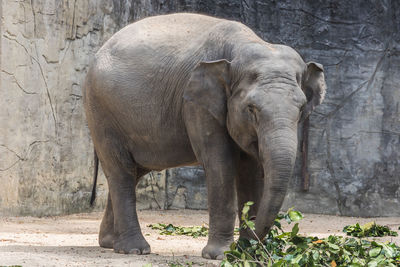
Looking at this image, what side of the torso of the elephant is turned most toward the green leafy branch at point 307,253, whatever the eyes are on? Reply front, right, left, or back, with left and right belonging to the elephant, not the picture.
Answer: front

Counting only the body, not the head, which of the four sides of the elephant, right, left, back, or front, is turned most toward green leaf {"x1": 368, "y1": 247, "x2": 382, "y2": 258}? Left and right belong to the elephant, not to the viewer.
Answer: front

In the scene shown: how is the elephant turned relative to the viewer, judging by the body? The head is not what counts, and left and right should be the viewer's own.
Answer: facing the viewer and to the right of the viewer
